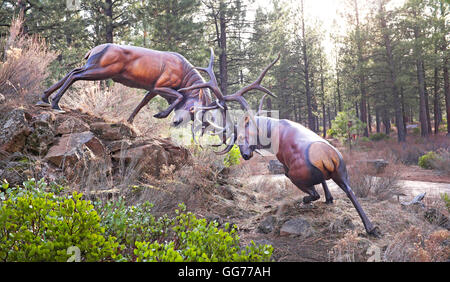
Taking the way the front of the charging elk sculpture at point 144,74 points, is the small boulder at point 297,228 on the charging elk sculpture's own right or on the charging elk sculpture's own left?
on the charging elk sculpture's own right

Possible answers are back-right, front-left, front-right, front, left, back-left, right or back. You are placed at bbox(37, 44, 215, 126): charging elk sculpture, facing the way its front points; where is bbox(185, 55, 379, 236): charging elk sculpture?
front-right

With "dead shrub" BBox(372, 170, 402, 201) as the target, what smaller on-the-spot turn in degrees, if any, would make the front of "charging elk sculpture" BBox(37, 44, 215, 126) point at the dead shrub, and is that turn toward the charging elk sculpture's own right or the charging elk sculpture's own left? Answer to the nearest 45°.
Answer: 0° — it already faces it

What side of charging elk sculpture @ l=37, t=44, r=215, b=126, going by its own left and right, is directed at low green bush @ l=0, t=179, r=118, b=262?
right

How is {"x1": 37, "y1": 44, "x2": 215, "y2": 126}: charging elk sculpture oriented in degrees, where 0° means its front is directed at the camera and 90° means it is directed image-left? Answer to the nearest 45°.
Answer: approximately 270°

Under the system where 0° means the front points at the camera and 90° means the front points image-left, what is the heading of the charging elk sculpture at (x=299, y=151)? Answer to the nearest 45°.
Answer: approximately 135°

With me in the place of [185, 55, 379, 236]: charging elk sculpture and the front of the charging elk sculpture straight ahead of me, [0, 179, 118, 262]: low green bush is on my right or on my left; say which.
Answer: on my left

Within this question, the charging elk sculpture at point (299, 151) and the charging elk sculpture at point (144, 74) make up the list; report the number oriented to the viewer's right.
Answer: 1

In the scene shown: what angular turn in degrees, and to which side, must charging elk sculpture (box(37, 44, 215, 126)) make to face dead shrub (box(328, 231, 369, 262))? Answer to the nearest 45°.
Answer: approximately 45° to its right

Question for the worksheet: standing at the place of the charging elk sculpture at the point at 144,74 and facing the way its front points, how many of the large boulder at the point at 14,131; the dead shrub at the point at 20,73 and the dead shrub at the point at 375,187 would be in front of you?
1

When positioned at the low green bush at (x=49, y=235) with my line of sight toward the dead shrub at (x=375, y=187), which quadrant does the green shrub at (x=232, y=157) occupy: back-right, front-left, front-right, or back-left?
front-left

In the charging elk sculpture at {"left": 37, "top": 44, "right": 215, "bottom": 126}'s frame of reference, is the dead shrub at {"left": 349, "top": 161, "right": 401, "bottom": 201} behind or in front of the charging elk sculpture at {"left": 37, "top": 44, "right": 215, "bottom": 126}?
in front
